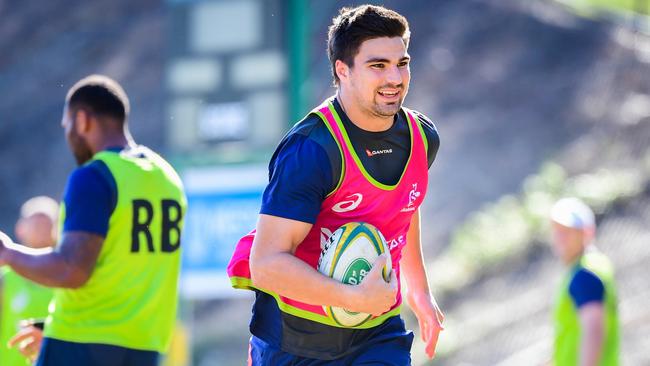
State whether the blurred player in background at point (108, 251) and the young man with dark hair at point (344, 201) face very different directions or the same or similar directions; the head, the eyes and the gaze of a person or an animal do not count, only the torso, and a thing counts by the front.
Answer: very different directions

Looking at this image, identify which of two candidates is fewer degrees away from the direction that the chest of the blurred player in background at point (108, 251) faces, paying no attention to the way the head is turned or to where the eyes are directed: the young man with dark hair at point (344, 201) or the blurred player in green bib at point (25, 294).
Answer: the blurred player in green bib

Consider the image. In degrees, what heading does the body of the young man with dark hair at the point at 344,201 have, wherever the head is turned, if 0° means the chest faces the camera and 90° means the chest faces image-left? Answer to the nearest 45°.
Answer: approximately 315°

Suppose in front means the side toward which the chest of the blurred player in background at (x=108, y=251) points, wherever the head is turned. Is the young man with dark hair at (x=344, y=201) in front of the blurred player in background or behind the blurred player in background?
behind

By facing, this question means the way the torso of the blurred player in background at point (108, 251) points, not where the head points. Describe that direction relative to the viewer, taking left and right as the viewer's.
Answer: facing away from the viewer and to the left of the viewer

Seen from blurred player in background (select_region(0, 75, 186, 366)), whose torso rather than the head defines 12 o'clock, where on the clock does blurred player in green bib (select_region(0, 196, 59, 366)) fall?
blurred player in green bib (select_region(0, 196, 59, 366)) is roughly at 1 o'clock from blurred player in background (select_region(0, 75, 186, 366)).

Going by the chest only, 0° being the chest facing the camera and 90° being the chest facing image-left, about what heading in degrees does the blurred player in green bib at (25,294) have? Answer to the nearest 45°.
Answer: approximately 45°

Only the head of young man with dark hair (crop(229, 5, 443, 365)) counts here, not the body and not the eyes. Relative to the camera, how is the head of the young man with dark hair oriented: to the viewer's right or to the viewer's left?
to the viewer's right
